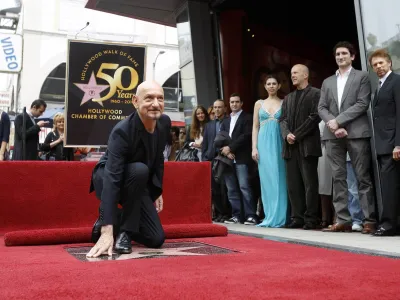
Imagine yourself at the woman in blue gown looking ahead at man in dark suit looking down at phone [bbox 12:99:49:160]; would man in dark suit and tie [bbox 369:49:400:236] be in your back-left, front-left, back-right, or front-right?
back-left

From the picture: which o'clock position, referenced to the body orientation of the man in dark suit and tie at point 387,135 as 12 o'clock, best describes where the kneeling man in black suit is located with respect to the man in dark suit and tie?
The kneeling man in black suit is roughly at 12 o'clock from the man in dark suit and tie.

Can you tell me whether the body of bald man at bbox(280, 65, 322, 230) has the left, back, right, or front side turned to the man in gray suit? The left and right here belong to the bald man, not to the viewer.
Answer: left

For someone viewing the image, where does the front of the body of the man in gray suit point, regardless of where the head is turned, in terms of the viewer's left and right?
facing the viewer and to the left of the viewer

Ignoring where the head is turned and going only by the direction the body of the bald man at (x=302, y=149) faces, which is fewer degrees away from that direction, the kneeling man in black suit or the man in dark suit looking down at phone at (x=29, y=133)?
the kneeling man in black suit

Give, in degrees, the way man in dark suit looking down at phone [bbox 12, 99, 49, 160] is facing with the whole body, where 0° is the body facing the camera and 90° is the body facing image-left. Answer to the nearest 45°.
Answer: approximately 270°

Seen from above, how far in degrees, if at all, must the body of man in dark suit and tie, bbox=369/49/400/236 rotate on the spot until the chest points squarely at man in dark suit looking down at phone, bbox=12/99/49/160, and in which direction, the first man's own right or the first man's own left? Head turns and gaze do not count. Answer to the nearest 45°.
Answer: approximately 45° to the first man's own right

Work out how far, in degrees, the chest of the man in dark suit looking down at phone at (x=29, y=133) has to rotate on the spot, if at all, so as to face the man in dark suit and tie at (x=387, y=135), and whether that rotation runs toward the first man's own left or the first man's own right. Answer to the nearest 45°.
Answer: approximately 45° to the first man's own right

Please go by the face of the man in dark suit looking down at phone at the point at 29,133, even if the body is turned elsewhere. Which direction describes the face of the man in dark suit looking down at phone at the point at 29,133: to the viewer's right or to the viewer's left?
to the viewer's right

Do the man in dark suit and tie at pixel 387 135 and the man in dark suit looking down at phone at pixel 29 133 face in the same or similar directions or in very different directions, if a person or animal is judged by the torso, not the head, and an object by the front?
very different directions

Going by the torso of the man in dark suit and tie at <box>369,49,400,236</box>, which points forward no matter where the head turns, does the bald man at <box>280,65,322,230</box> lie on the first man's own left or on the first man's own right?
on the first man's own right

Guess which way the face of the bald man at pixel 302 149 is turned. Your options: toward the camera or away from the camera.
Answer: toward the camera

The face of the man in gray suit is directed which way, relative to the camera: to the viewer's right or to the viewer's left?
to the viewer's left
